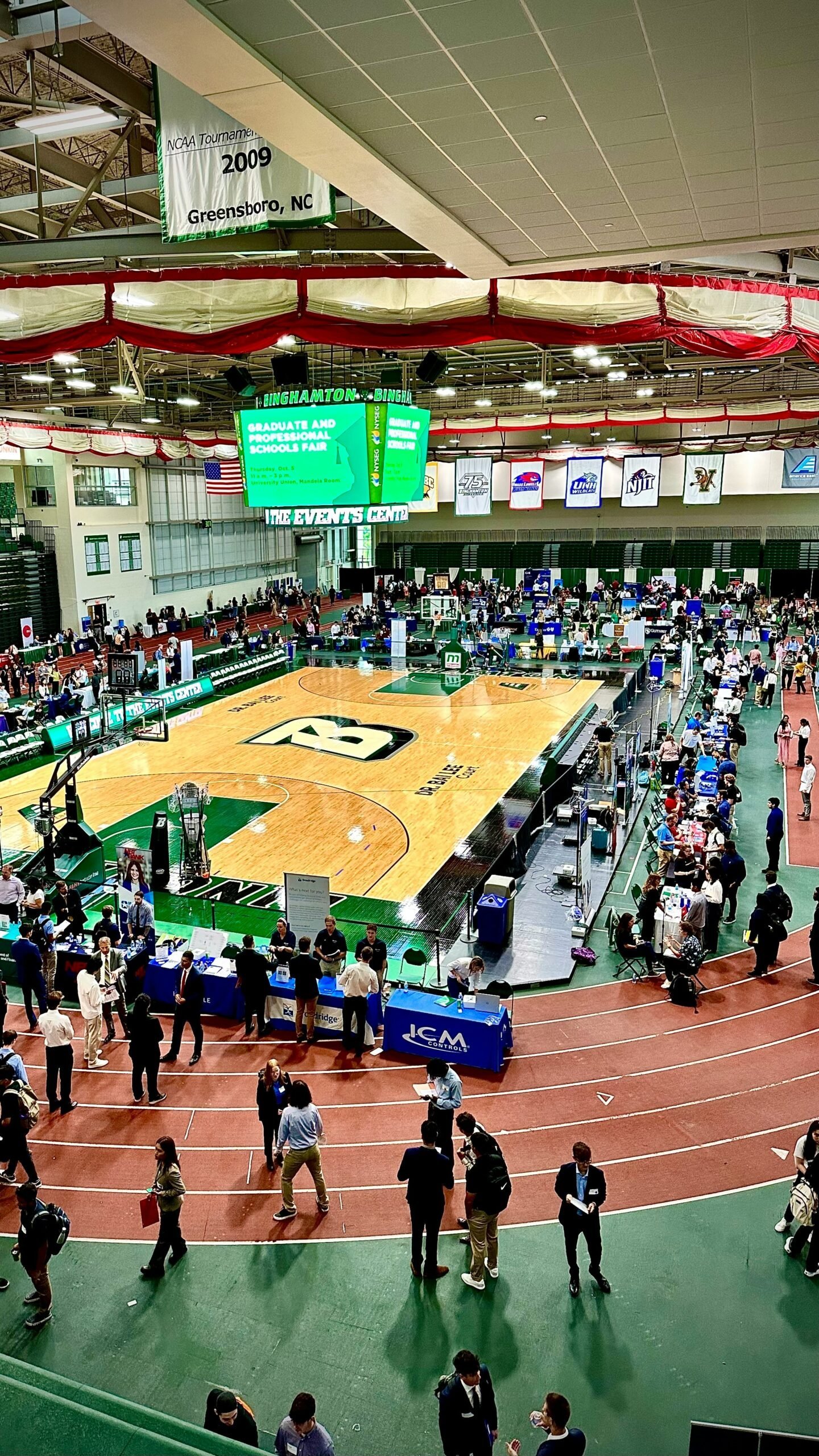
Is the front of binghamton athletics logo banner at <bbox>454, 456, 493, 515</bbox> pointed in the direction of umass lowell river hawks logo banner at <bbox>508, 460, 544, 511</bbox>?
no

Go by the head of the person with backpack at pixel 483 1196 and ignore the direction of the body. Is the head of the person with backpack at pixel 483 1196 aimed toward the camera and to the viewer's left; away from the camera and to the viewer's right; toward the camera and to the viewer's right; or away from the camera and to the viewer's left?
away from the camera and to the viewer's left

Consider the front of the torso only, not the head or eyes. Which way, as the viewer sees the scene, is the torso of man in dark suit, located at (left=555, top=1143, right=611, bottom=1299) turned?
toward the camera

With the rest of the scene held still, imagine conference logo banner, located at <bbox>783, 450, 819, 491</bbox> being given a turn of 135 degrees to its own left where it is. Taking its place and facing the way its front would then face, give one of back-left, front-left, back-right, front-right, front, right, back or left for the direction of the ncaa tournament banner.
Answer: back-right

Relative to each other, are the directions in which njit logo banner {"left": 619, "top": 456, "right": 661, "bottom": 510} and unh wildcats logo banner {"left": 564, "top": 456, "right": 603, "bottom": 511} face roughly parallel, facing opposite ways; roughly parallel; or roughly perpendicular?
roughly parallel

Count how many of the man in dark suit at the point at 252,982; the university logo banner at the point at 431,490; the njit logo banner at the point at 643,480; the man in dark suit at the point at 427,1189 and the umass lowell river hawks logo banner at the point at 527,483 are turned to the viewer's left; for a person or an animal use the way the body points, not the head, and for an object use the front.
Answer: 0

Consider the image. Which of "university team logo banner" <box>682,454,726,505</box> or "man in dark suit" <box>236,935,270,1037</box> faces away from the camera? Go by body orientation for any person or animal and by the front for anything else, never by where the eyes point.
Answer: the man in dark suit

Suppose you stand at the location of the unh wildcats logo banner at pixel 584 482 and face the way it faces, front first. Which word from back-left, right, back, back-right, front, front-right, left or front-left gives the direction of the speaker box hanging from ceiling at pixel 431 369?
front

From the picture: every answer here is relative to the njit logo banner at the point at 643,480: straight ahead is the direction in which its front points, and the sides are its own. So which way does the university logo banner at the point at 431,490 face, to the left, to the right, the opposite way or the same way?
the same way

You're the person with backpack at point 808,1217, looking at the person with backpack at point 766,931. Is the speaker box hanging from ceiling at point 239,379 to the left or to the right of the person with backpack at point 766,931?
left

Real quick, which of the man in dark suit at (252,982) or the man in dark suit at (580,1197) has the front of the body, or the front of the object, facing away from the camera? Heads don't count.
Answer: the man in dark suit at (252,982)

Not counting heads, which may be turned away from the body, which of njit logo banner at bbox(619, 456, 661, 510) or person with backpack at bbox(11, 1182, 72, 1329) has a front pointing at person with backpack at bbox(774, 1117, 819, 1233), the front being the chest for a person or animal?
the njit logo banner

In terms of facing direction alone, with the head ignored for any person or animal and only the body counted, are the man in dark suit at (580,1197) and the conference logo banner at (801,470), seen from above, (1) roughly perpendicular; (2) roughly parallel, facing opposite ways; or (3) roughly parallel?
roughly parallel

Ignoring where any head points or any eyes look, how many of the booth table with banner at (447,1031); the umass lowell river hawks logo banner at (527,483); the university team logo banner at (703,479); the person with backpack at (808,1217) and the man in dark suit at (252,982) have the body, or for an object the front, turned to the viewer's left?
0

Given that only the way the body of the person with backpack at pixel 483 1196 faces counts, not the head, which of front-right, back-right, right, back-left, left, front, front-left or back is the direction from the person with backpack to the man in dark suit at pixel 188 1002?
front

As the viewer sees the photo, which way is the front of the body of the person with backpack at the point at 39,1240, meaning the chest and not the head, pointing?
to the viewer's left

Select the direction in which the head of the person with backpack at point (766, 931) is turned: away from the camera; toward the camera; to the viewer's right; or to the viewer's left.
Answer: away from the camera

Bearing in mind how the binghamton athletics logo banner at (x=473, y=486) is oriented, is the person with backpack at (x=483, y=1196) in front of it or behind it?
in front

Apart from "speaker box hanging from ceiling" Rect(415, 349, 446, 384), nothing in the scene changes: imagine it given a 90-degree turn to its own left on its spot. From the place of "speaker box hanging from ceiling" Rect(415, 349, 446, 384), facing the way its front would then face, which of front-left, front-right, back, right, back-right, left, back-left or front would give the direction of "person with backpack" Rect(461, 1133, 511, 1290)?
back-right

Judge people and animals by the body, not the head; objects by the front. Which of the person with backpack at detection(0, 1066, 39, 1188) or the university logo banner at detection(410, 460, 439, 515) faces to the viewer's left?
the person with backpack

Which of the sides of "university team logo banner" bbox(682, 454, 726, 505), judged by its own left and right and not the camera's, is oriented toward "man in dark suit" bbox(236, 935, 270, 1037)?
front
